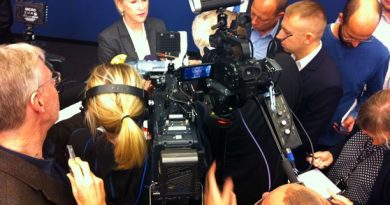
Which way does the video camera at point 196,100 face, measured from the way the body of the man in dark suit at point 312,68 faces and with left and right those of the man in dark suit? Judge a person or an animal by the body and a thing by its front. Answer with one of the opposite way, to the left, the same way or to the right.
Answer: to the right

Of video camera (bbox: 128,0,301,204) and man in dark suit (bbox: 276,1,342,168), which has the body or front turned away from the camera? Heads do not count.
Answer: the video camera

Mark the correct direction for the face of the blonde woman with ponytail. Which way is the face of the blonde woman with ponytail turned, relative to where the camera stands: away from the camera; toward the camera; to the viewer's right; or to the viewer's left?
away from the camera

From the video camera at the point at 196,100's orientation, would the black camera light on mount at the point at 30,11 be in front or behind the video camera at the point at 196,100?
in front

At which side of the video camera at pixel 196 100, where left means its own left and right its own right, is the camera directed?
back

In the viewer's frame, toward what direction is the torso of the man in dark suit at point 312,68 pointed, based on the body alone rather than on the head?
to the viewer's left

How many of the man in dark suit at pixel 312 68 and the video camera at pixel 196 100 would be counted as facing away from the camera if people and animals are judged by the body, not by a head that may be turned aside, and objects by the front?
1
